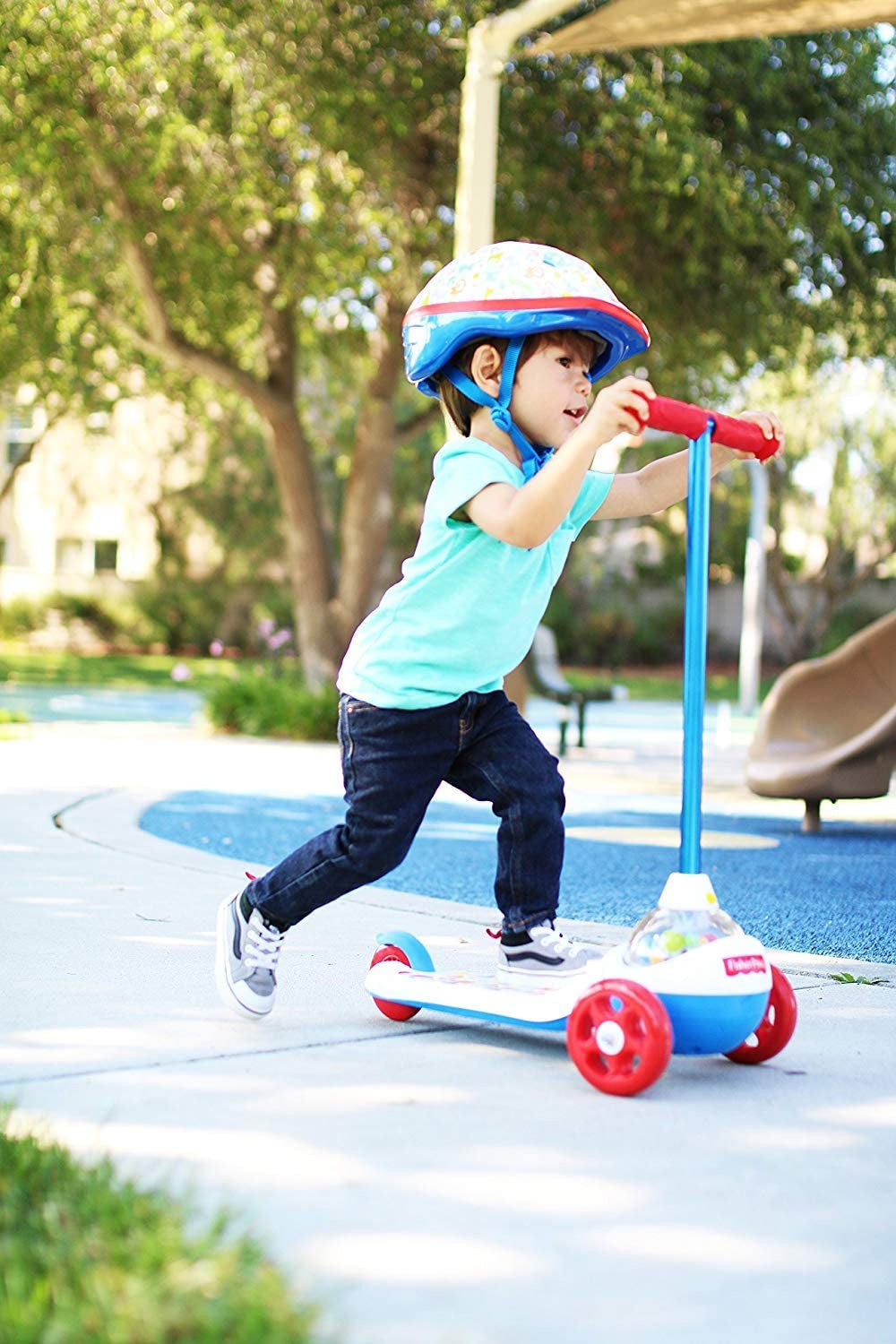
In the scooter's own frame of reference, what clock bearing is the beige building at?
The beige building is roughly at 7 o'clock from the scooter.

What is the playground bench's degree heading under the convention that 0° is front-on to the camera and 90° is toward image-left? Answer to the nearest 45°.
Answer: approximately 270°

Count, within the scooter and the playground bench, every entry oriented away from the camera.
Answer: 0

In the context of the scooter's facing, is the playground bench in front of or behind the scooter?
behind

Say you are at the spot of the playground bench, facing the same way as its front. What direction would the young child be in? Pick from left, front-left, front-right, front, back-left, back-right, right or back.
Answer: right

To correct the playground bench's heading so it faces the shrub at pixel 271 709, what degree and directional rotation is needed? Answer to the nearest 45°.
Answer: approximately 180°

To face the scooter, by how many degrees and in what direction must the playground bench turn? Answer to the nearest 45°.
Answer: approximately 90° to its right

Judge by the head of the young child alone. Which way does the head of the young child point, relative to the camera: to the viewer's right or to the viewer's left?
to the viewer's right

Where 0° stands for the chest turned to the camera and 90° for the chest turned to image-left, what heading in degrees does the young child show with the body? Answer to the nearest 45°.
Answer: approximately 315°

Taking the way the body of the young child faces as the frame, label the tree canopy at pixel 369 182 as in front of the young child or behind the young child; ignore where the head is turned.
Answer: behind

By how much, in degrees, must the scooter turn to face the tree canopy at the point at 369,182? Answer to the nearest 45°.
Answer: approximately 135° to its left

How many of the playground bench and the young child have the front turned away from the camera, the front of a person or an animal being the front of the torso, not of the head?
0

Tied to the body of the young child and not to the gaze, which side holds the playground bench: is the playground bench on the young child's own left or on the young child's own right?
on the young child's own left
